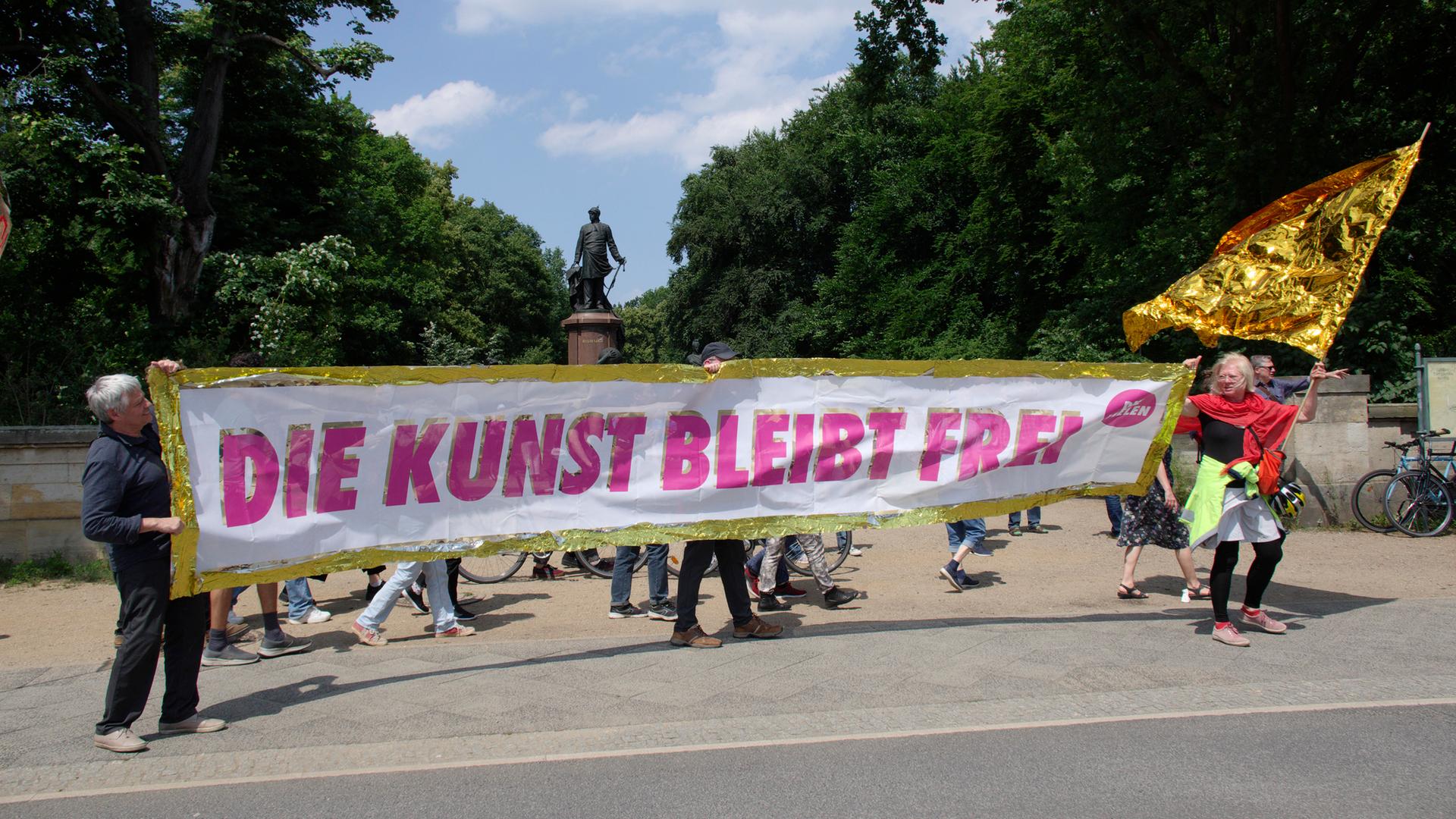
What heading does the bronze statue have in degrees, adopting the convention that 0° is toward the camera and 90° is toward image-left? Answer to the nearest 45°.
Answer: approximately 0°

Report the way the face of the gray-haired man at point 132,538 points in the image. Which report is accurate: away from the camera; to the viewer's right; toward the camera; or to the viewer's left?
to the viewer's right

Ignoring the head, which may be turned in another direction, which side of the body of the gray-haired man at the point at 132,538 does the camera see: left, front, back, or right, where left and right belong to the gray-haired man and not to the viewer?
right

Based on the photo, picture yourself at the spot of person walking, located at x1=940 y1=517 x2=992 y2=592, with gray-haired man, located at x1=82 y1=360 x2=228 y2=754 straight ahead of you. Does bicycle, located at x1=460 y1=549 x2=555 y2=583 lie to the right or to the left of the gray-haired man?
right
